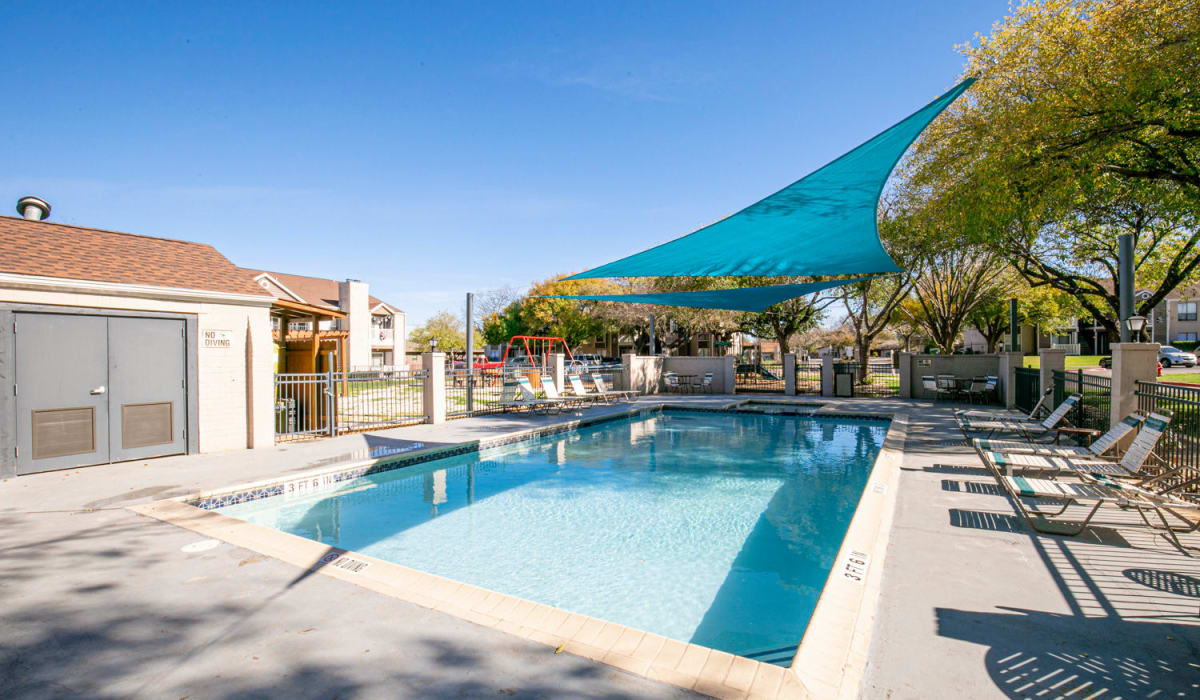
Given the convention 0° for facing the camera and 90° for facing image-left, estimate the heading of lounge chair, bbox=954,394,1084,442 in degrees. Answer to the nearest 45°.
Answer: approximately 90°

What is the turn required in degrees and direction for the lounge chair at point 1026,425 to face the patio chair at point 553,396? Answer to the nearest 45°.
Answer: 0° — it already faces it

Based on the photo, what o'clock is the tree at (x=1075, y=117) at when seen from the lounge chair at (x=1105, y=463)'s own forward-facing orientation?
The tree is roughly at 3 o'clock from the lounge chair.

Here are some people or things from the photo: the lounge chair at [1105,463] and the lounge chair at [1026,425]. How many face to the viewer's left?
2

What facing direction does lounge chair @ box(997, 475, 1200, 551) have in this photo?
to the viewer's left

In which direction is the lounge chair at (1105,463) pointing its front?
to the viewer's left

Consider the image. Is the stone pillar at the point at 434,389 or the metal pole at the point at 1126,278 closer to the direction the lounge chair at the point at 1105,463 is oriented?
the stone pillar

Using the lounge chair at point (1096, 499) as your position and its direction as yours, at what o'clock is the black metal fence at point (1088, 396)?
The black metal fence is roughly at 3 o'clock from the lounge chair.

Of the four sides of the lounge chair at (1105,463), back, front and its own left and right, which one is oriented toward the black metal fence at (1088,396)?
right
